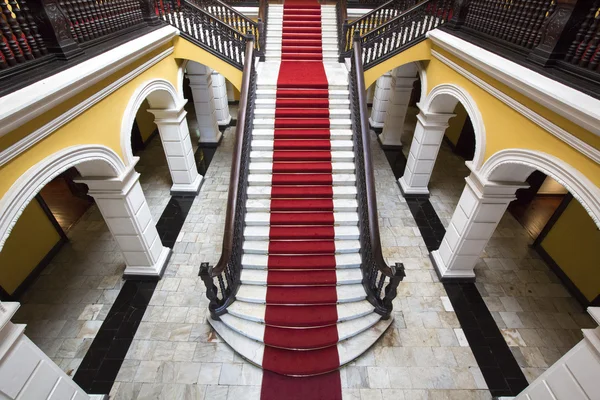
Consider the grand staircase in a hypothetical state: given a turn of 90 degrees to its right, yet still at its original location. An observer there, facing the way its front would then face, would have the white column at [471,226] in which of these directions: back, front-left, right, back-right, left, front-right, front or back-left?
back

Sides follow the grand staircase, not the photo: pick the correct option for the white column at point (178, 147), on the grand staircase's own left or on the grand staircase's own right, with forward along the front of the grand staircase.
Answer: on the grand staircase's own right

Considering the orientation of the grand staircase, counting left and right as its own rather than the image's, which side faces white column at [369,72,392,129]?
back

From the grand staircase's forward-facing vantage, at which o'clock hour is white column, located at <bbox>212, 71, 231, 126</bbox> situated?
The white column is roughly at 5 o'clock from the grand staircase.

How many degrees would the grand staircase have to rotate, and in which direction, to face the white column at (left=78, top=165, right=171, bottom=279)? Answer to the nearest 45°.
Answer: approximately 90° to its right

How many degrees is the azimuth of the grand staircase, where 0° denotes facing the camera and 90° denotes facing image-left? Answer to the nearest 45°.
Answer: approximately 0°

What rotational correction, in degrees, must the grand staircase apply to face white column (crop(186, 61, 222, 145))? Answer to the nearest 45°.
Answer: approximately 135° to its right

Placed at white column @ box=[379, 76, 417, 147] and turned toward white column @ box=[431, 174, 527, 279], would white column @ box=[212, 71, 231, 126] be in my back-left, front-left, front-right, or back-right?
back-right

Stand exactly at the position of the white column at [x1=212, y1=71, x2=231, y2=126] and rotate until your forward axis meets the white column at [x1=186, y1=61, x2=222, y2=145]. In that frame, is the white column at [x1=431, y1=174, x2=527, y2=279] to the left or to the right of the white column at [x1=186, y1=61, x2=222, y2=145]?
left

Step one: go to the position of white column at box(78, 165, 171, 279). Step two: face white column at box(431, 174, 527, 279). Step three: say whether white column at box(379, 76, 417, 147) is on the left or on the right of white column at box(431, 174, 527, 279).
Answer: left

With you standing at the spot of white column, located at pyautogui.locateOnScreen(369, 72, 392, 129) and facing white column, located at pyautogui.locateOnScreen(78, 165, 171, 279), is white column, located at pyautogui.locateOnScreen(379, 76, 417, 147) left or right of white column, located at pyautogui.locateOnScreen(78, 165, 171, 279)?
left
